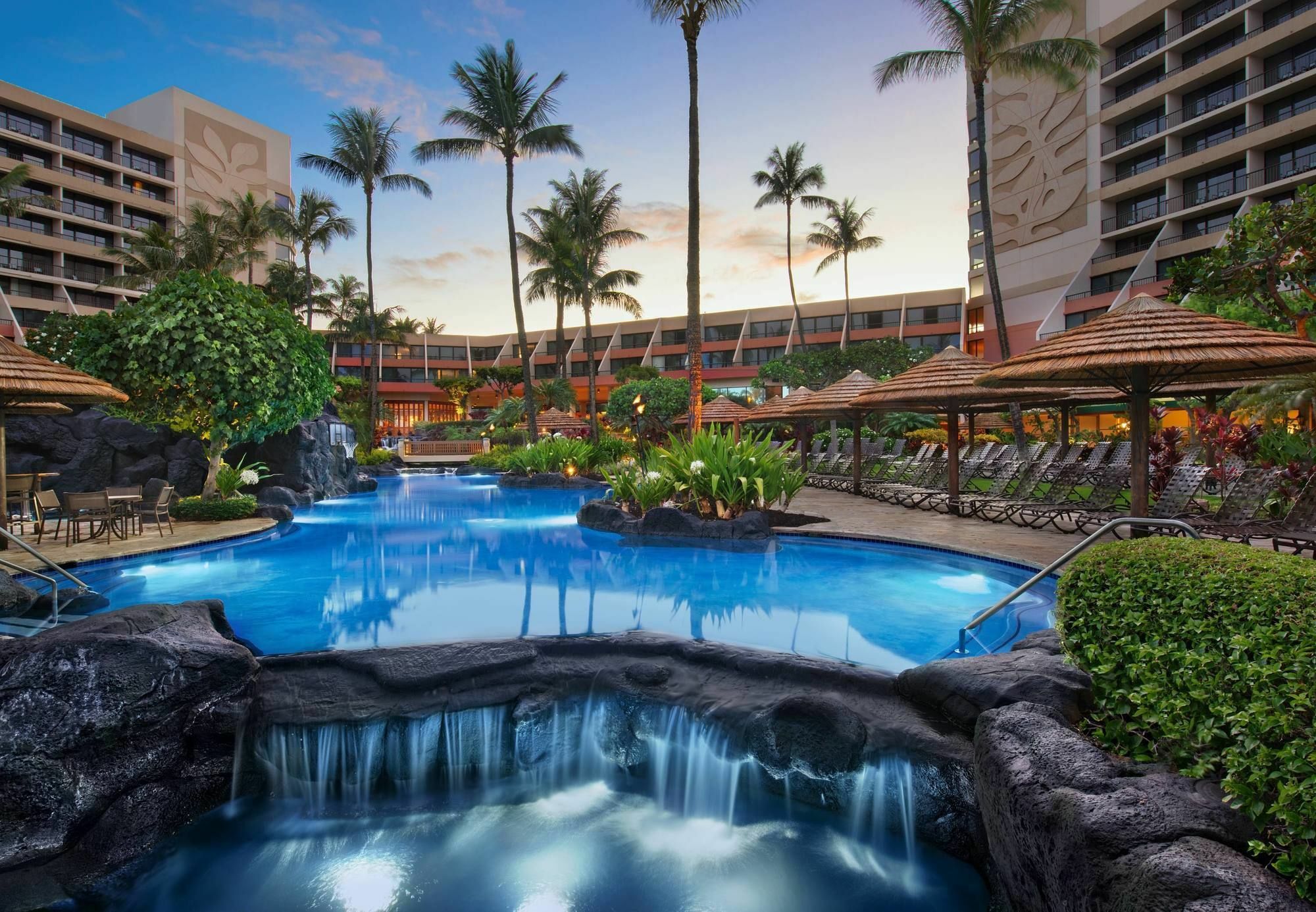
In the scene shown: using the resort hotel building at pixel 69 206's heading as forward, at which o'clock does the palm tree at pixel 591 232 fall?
The palm tree is roughly at 12 o'clock from the resort hotel building.

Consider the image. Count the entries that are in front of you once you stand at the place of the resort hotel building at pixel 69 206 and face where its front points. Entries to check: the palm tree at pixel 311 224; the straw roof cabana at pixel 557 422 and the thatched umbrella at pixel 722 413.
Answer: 3

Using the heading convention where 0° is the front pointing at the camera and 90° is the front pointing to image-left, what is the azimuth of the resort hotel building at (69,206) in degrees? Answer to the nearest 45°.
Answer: approximately 315°

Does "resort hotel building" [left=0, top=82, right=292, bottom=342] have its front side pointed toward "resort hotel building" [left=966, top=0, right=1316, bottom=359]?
yes

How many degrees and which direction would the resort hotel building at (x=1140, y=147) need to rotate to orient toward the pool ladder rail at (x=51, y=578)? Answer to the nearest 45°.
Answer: approximately 45° to its left

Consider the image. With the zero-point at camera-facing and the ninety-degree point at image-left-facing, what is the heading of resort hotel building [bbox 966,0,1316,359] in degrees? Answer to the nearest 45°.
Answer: approximately 45°
